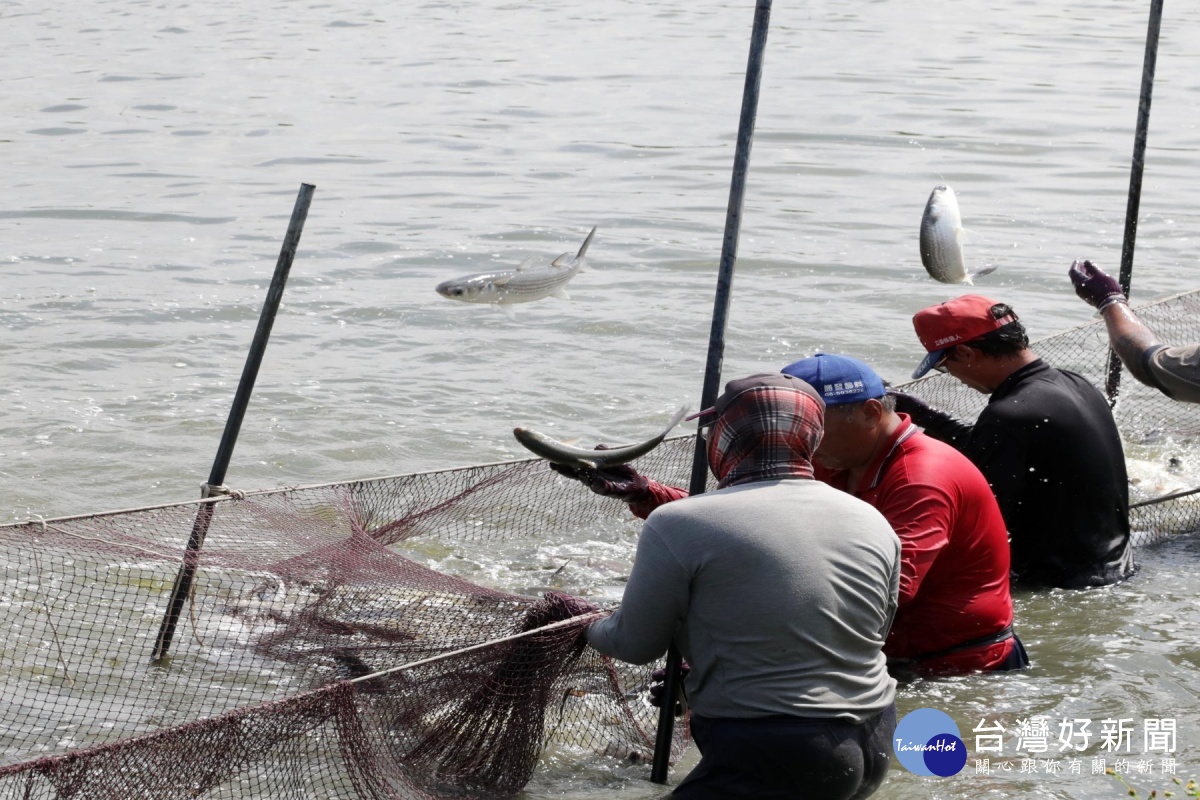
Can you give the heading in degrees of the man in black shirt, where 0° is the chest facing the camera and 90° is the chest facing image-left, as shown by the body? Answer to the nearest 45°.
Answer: approximately 135°

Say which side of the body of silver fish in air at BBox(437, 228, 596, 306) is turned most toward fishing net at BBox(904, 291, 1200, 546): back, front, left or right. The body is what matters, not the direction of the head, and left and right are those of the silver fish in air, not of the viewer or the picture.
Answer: back

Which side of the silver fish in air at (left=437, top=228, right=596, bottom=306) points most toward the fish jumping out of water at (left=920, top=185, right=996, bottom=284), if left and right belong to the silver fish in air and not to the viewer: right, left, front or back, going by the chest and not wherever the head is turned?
back

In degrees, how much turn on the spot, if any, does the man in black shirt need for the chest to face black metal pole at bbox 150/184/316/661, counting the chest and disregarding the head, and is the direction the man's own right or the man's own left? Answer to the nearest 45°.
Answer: approximately 45° to the man's own left

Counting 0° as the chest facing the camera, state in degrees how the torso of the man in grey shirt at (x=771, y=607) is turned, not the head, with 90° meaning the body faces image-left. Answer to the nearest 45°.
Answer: approximately 135°

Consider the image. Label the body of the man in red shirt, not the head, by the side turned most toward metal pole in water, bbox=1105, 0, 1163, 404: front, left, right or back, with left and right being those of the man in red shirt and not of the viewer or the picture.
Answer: right

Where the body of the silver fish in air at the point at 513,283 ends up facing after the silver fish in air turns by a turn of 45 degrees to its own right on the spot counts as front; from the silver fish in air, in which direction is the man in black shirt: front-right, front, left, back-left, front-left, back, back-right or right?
back

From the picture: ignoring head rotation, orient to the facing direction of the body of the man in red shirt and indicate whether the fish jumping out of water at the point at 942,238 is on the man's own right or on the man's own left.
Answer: on the man's own right

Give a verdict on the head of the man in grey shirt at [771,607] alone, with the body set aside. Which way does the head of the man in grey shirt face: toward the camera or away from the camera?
away from the camera

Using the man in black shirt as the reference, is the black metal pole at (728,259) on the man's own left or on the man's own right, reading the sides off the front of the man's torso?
on the man's own left

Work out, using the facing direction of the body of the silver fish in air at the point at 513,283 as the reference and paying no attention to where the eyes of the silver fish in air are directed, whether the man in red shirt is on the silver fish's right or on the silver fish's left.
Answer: on the silver fish's left

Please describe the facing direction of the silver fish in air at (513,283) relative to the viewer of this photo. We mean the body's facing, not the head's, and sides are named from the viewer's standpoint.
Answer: facing to the left of the viewer
